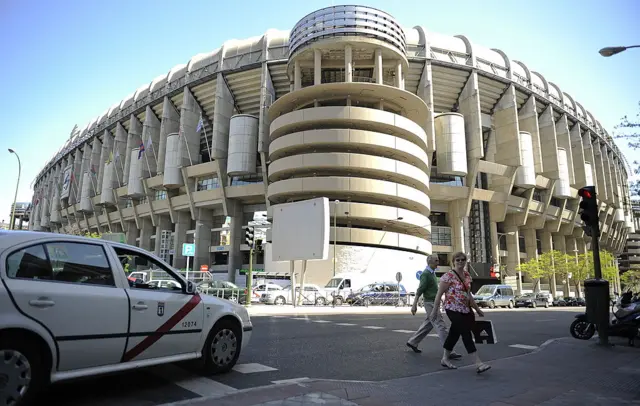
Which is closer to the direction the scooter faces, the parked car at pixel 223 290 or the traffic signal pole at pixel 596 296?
the parked car

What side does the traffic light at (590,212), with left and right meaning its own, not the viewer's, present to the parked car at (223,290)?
right

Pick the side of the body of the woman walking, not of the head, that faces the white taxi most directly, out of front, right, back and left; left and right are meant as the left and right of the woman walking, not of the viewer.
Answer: right

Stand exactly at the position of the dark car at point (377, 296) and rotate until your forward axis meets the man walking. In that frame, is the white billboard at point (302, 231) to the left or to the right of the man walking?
right

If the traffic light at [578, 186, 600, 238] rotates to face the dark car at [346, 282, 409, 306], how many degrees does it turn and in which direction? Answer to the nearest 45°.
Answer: approximately 90° to its right

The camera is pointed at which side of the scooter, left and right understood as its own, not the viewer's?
left

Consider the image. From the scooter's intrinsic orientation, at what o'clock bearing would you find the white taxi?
The white taxi is roughly at 10 o'clock from the scooter.

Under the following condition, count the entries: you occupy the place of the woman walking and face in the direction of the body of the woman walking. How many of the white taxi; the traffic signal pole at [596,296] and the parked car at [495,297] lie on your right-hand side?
1

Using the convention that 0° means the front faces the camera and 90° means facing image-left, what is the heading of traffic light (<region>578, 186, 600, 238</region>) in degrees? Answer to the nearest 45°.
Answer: approximately 45°

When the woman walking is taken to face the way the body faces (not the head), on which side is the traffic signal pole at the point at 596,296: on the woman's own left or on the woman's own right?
on the woman's own left

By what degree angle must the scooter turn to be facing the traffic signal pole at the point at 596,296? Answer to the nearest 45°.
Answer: approximately 90° to its left

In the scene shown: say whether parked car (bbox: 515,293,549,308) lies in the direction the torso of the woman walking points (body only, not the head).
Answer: no
